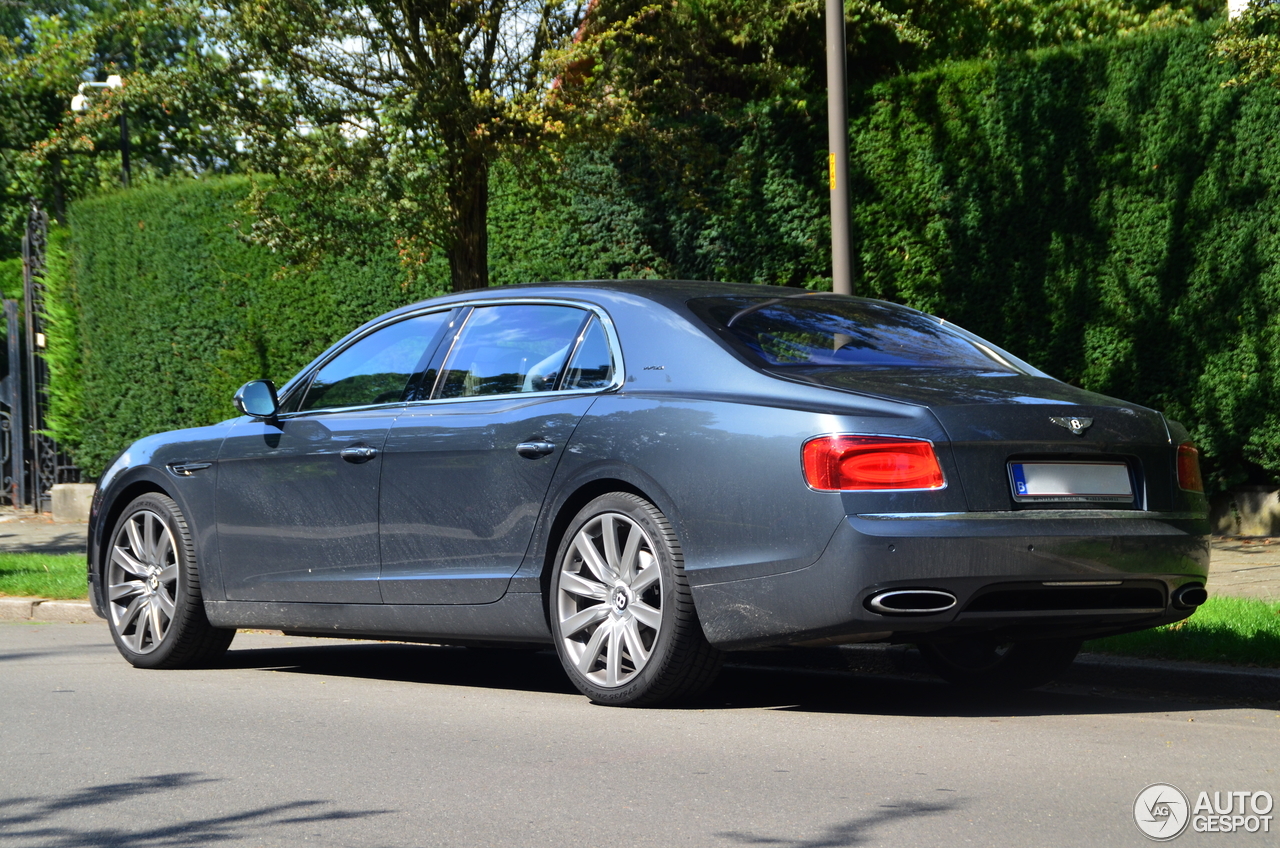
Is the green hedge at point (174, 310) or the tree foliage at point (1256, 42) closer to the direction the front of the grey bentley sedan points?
the green hedge

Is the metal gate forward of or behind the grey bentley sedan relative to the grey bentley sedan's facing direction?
forward

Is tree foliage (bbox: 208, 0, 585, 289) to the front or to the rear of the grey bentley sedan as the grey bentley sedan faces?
to the front

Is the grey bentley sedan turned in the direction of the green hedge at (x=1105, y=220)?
no

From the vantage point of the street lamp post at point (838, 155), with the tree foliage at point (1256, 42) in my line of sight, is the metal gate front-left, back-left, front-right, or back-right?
back-left

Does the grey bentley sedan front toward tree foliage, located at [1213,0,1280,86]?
no

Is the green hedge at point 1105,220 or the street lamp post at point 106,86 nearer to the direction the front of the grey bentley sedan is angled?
the street lamp post

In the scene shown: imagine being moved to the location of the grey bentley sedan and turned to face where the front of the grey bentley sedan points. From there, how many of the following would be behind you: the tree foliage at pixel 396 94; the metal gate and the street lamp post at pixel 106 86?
0

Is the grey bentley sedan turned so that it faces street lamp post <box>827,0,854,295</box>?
no

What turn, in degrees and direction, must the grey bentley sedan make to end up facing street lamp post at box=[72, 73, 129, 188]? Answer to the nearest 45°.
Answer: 0° — it already faces it

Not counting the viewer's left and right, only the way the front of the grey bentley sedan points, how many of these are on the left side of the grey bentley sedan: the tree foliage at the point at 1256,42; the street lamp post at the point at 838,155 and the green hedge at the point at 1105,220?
0

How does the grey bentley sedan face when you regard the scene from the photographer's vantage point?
facing away from the viewer and to the left of the viewer

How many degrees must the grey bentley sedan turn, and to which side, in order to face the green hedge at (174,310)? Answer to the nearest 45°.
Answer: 0° — it already faces it

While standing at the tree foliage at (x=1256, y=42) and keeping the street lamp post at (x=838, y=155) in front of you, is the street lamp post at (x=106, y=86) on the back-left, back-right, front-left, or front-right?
front-right
